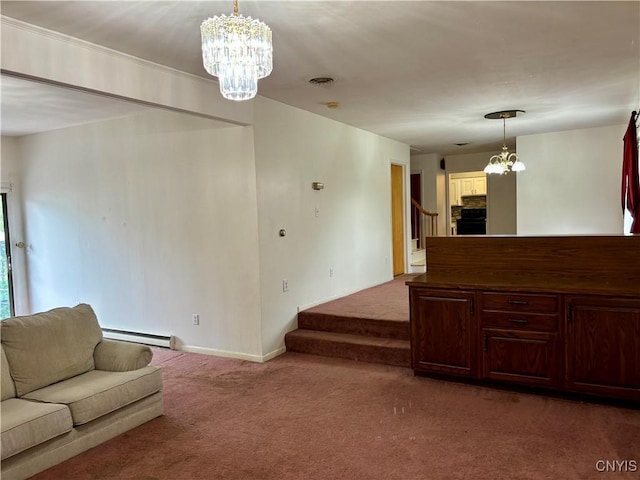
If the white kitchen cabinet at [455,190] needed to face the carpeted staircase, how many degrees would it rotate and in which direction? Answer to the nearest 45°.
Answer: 0° — it already faces it

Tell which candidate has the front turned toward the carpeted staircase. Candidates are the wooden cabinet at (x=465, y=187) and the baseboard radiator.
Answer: the wooden cabinet

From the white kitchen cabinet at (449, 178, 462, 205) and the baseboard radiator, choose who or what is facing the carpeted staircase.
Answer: the white kitchen cabinet

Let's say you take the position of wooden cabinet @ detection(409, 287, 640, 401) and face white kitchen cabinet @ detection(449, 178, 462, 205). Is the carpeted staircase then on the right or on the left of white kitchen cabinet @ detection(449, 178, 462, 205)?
left

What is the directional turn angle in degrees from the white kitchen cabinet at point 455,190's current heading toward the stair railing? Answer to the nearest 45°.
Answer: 0° — it already faces it

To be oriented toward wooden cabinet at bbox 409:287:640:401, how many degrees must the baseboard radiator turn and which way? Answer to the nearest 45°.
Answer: approximately 90° to its left

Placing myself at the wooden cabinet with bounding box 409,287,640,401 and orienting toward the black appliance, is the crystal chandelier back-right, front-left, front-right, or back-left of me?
back-left

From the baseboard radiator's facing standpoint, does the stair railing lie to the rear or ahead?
to the rear

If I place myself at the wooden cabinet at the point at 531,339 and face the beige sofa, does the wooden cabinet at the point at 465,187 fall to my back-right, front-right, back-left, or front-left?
back-right

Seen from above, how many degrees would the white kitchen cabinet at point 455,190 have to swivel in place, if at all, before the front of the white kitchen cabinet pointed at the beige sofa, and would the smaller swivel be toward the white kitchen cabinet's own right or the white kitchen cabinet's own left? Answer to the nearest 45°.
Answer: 0° — it already faces it

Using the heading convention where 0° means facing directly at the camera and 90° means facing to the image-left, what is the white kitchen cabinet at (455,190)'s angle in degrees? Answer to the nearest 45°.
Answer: approximately 0°

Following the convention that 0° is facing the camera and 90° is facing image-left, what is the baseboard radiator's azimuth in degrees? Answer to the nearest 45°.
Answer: approximately 45°
